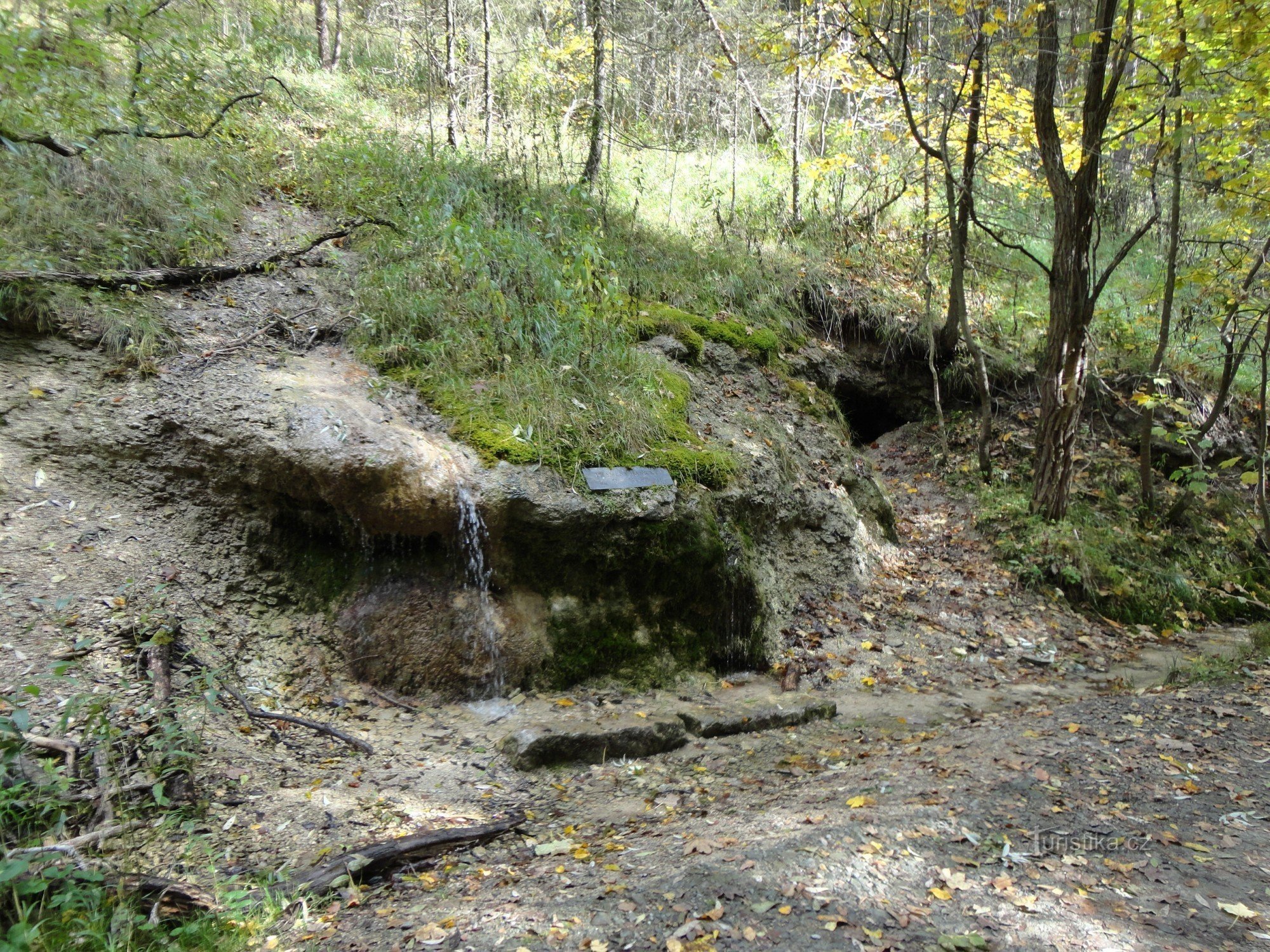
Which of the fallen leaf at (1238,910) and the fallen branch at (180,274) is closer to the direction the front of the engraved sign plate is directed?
the fallen leaf

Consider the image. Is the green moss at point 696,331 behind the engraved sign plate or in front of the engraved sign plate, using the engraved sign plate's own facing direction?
behind

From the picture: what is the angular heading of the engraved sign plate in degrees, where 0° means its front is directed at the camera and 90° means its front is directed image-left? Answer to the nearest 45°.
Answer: approximately 0°

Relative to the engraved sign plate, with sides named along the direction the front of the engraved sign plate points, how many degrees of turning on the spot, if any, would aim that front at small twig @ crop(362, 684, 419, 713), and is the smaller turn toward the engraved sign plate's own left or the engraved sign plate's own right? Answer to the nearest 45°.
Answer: approximately 45° to the engraved sign plate's own right

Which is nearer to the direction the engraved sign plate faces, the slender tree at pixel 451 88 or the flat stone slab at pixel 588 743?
the flat stone slab

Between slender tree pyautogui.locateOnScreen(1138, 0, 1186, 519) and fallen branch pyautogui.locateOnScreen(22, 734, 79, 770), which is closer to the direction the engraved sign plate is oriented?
the fallen branch

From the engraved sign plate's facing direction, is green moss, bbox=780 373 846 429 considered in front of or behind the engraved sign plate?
behind

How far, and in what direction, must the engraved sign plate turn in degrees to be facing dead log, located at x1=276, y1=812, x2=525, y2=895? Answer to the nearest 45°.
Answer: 0° — it already faces it

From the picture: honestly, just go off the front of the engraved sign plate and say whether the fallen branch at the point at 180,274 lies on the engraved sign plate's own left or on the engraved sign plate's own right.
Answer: on the engraved sign plate's own right

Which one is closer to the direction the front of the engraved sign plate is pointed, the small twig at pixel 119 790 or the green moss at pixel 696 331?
the small twig

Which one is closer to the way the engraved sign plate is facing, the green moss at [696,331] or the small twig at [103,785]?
the small twig
